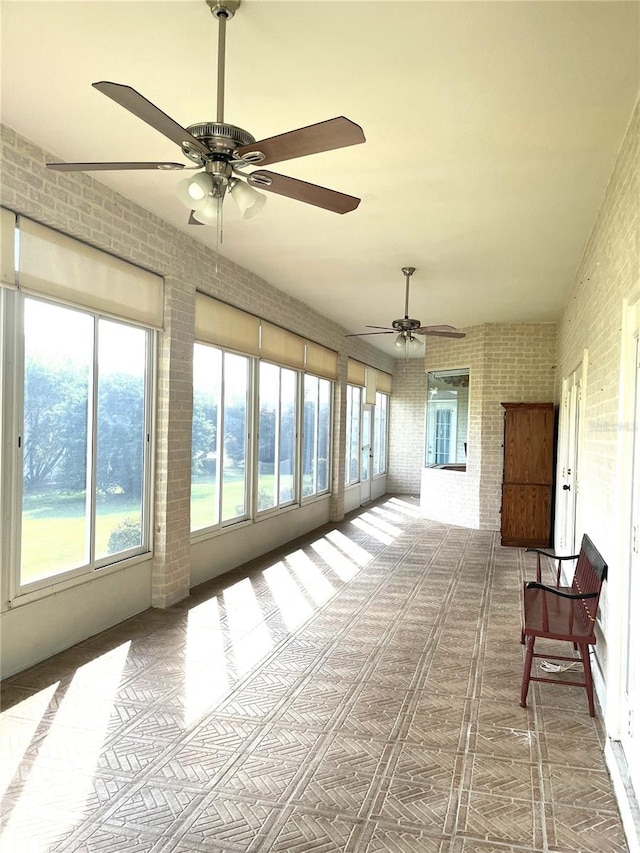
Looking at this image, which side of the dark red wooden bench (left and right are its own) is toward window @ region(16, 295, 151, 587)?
front

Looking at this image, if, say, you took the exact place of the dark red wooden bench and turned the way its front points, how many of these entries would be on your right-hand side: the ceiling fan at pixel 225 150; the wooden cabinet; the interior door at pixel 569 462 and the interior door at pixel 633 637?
2

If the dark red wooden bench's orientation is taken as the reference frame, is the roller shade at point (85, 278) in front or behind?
in front

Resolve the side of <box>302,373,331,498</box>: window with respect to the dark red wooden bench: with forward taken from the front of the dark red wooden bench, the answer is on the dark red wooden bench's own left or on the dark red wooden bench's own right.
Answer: on the dark red wooden bench's own right

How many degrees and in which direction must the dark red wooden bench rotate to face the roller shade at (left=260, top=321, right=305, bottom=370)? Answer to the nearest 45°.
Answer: approximately 45° to its right

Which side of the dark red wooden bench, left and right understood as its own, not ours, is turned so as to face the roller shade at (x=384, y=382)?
right

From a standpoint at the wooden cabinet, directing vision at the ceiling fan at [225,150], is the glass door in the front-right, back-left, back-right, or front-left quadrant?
back-right

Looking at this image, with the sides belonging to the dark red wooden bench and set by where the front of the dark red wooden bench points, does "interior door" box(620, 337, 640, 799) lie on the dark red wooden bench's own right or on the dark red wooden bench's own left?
on the dark red wooden bench's own left

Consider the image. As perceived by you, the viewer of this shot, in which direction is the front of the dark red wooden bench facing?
facing to the left of the viewer

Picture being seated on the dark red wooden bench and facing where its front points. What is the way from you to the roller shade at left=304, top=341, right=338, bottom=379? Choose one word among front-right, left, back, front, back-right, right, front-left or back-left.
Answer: front-right

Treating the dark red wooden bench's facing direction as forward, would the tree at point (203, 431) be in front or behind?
in front

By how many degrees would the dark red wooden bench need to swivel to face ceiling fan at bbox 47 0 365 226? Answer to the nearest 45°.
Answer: approximately 45° to its left

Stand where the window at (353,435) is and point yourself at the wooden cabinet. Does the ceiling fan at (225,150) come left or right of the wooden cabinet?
right

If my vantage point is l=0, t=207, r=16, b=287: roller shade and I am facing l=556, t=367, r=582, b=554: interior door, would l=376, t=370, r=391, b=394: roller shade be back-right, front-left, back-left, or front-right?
front-left
